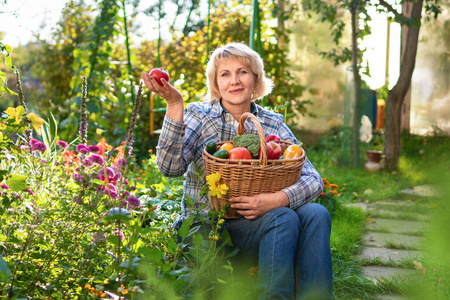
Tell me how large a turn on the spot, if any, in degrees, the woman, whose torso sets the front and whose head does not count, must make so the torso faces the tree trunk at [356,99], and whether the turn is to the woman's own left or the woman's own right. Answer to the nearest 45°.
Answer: approximately 135° to the woman's own left

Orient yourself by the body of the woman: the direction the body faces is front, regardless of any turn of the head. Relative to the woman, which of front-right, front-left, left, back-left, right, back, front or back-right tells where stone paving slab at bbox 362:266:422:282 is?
left

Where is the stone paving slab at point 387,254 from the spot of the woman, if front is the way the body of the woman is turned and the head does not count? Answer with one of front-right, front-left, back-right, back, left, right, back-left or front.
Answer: left

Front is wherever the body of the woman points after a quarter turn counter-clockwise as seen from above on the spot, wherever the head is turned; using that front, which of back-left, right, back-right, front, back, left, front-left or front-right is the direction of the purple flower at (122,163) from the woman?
back

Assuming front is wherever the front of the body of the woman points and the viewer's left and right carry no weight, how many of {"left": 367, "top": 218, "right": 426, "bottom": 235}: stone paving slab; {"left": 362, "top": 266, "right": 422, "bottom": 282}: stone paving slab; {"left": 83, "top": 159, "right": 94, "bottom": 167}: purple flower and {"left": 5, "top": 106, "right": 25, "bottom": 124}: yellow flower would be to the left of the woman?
2

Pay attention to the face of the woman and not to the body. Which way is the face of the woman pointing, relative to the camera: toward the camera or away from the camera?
toward the camera

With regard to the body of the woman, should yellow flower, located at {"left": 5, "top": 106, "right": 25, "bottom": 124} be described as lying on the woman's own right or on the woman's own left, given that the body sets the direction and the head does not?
on the woman's own right

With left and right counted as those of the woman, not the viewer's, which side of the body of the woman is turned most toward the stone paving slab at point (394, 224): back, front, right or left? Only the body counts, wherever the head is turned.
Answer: left

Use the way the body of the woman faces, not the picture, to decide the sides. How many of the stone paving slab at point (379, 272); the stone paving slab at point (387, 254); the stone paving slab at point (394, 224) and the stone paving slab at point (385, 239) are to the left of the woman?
4

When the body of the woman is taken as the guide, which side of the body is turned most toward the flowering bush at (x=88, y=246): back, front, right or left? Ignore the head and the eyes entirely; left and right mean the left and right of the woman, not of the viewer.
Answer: right

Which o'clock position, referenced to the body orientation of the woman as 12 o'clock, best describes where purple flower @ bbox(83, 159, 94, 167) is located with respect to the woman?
The purple flower is roughly at 4 o'clock from the woman.

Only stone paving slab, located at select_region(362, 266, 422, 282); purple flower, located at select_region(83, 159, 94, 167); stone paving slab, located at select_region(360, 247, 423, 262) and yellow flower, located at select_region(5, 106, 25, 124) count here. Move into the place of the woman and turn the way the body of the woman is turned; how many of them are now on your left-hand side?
2
